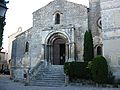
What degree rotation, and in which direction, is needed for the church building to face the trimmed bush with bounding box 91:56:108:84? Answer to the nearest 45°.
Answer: approximately 45° to its left

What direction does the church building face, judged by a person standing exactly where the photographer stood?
facing the viewer

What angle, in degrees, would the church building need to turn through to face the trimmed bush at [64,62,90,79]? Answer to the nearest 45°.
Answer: approximately 45° to its left

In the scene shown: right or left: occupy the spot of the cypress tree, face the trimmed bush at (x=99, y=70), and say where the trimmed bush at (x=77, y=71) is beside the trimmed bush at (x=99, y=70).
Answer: right

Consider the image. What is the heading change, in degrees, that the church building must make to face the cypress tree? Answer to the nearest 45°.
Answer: approximately 45° to its left

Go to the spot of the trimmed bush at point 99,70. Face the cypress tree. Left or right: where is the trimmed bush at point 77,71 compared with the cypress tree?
left
